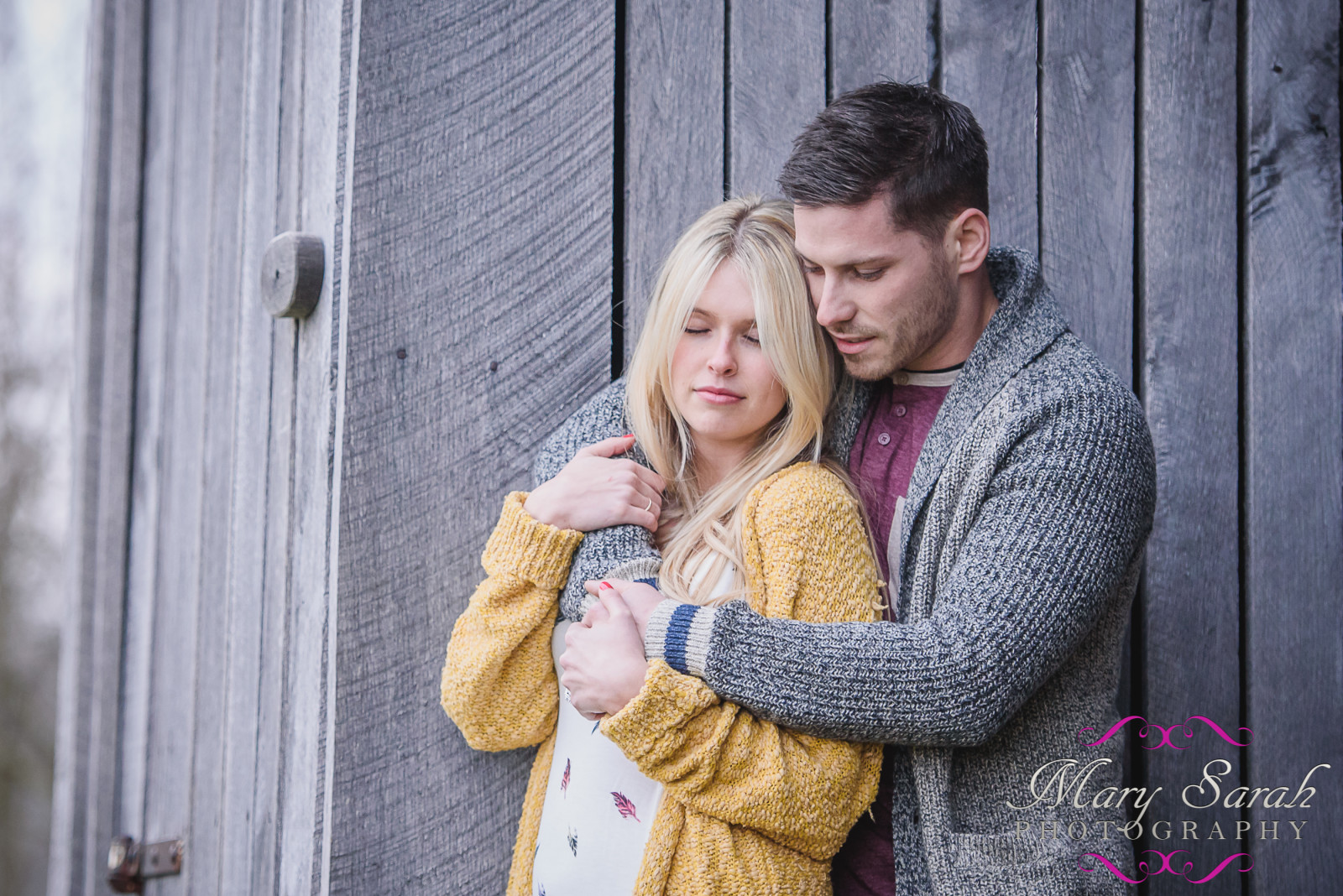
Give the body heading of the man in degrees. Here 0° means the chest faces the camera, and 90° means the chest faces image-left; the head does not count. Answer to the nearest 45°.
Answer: approximately 45°

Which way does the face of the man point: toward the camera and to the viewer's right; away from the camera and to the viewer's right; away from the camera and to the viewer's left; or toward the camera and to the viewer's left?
toward the camera and to the viewer's left

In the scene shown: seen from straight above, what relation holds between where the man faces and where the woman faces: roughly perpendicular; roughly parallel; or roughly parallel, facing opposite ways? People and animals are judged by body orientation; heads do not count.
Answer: roughly parallel

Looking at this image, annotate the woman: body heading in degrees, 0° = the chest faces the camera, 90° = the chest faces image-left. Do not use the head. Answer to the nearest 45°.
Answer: approximately 45°

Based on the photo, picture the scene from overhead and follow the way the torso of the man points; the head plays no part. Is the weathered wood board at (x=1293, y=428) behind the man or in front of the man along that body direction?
behind
